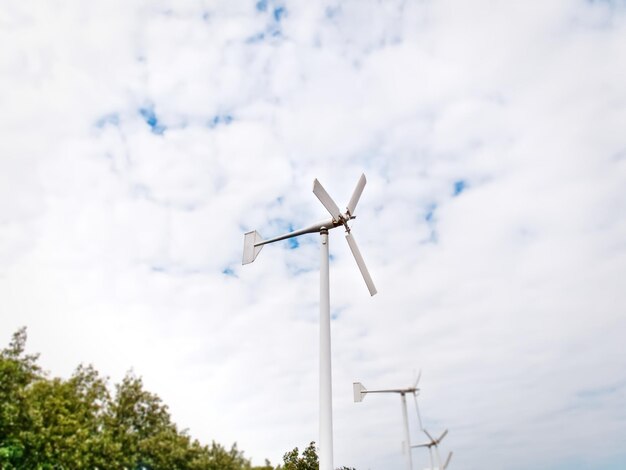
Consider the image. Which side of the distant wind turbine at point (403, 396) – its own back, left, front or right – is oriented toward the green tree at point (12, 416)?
back

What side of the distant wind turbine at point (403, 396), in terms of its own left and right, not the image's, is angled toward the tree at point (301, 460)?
back

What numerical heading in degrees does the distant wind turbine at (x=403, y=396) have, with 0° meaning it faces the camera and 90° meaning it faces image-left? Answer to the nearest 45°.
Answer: approximately 270°
